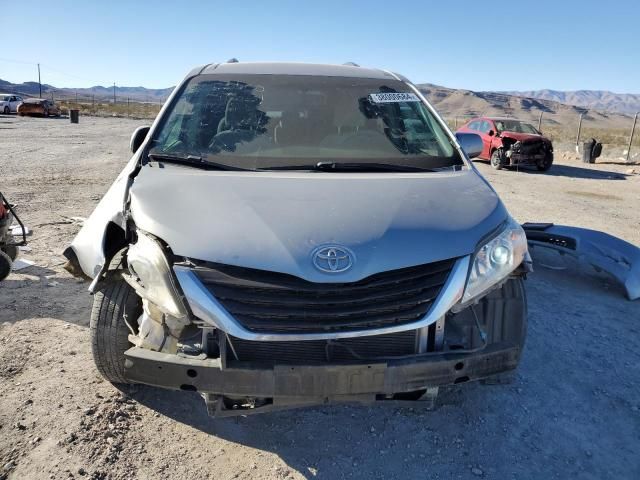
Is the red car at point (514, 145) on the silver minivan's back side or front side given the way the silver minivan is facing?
on the back side

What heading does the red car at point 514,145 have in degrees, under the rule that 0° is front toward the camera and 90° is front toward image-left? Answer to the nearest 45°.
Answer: approximately 315°

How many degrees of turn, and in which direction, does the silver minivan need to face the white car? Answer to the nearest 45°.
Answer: approximately 135° to its right

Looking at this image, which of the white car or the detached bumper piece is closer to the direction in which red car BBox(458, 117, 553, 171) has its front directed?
the detached bumper piece

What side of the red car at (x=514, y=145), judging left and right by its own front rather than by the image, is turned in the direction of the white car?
back

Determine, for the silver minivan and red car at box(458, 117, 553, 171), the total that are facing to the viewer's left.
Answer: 0
